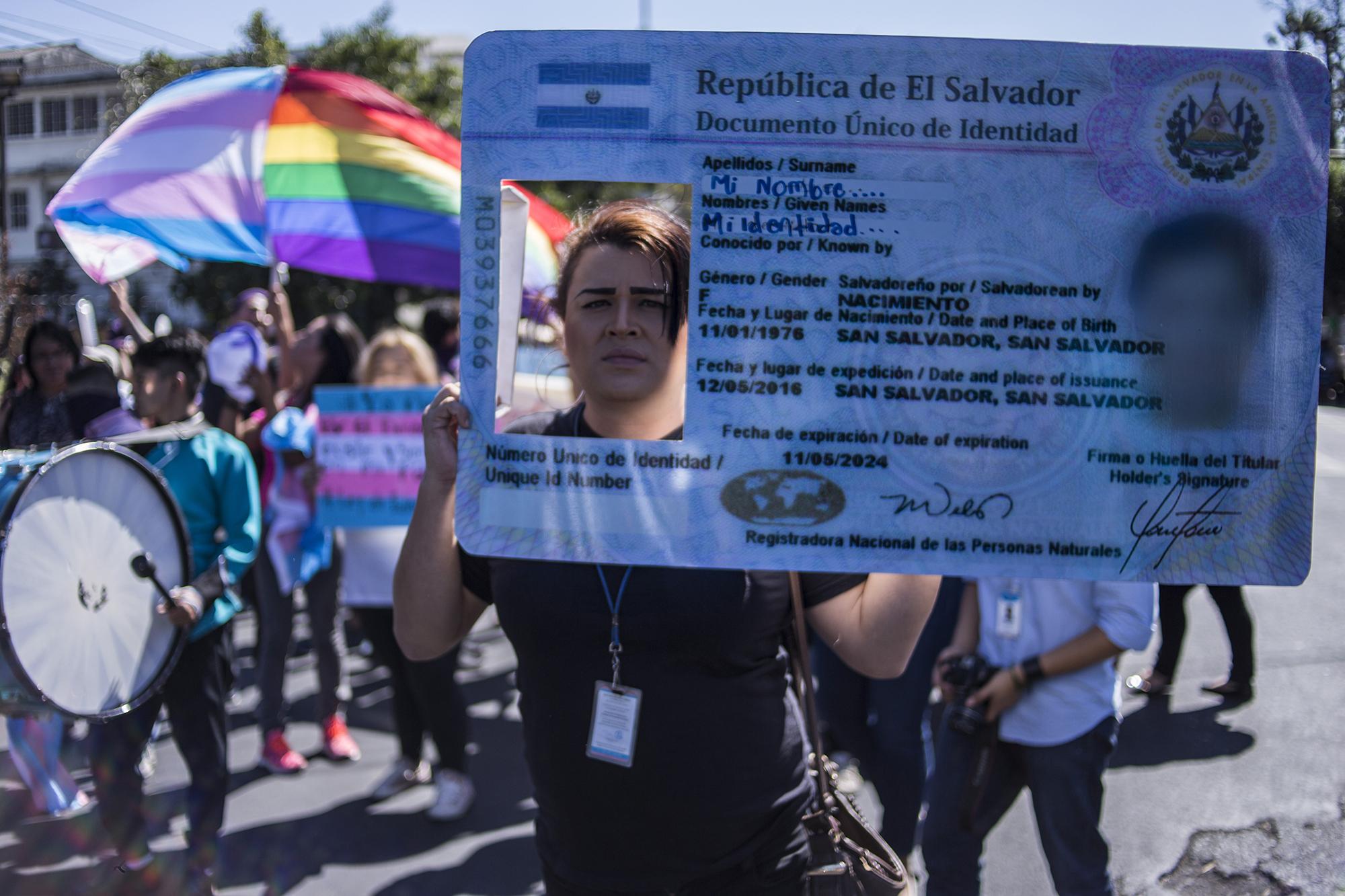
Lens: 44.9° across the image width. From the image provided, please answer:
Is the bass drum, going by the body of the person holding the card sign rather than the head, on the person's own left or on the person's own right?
on the person's own right

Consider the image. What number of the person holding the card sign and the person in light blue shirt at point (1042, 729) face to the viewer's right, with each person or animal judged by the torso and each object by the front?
0

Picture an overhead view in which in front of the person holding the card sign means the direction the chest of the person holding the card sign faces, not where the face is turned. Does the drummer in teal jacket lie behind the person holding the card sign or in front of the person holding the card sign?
behind

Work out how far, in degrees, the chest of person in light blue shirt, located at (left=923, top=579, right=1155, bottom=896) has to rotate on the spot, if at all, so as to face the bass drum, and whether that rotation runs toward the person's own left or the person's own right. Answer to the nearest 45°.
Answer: approximately 45° to the person's own right

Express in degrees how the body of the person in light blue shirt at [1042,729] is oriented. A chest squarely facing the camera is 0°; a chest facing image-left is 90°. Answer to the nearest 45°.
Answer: approximately 45°

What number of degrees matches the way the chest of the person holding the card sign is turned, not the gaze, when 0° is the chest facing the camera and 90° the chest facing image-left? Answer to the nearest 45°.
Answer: approximately 0°

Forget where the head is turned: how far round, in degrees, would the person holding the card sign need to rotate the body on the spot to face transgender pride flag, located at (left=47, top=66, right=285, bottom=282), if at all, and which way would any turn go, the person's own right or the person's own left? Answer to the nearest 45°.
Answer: approximately 135° to the person's own right
